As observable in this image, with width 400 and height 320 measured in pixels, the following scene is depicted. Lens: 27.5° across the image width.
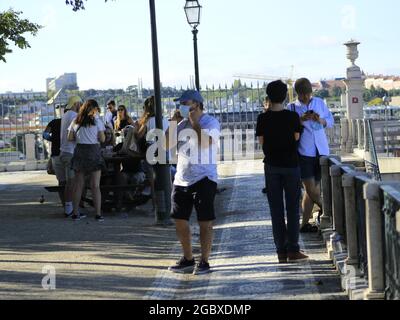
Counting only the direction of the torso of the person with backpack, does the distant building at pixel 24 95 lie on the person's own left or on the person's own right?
on the person's own left

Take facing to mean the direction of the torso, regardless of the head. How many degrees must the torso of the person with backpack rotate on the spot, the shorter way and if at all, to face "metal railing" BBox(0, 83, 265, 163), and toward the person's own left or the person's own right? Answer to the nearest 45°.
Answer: approximately 90° to the person's own left

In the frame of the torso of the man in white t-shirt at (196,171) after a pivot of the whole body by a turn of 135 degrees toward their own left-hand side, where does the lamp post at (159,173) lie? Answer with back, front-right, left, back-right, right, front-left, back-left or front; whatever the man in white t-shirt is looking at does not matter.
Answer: left

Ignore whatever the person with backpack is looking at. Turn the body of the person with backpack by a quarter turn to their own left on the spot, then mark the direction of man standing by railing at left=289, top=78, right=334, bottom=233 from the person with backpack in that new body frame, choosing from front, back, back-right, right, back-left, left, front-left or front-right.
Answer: back-right

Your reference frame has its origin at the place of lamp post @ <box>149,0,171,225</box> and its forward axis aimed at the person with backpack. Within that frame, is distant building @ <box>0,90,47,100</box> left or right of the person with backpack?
right

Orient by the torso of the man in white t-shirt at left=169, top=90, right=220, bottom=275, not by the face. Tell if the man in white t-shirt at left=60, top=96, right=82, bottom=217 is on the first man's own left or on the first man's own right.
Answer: on the first man's own right

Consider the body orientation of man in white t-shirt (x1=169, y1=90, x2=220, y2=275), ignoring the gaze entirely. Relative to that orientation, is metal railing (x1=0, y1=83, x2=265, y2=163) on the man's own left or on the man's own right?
on the man's own right

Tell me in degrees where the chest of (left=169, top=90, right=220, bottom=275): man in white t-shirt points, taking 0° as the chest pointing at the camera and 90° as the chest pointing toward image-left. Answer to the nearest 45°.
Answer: approximately 45°

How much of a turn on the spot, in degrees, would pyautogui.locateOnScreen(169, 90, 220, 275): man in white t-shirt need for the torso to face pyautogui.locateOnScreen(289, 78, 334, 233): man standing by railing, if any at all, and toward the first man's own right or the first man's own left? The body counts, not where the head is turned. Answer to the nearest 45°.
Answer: approximately 180°
